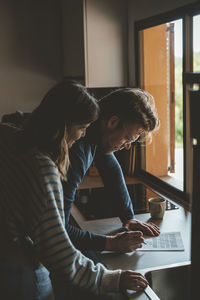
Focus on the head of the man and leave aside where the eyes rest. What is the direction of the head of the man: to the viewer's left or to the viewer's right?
to the viewer's right

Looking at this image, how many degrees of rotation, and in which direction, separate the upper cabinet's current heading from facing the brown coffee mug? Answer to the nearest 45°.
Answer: approximately 90° to its left

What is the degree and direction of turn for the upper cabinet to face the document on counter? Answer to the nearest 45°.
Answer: approximately 90° to its left
